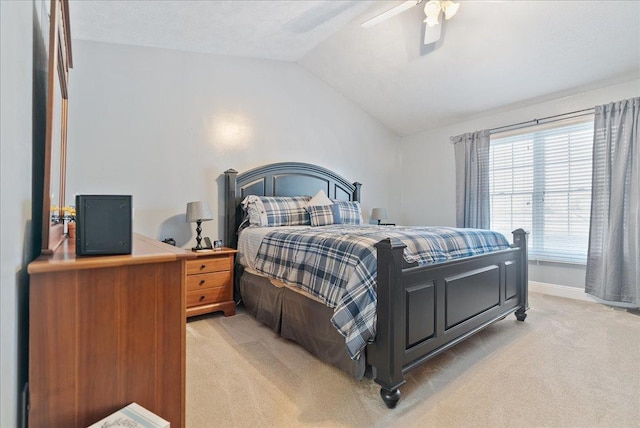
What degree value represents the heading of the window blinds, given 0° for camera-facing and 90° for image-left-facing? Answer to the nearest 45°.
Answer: approximately 45°

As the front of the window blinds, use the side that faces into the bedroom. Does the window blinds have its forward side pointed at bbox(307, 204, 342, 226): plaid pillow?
yes

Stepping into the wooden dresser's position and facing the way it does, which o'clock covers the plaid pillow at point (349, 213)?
The plaid pillow is roughly at 11 o'clock from the wooden dresser.

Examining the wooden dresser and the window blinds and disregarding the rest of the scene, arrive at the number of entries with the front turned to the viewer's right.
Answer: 1

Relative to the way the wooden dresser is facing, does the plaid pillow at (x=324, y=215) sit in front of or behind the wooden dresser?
in front

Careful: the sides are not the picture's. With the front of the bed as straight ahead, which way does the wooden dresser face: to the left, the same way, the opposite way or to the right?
to the left

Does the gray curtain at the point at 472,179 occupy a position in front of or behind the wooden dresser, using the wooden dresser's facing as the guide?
in front

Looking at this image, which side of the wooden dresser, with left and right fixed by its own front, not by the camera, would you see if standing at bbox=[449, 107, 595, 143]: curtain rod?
front

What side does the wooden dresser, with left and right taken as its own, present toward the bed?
front

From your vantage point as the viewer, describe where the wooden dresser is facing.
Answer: facing to the right of the viewer

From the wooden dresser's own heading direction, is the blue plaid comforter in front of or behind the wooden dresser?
in front

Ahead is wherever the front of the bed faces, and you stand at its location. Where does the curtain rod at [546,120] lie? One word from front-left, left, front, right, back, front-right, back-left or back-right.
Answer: left
